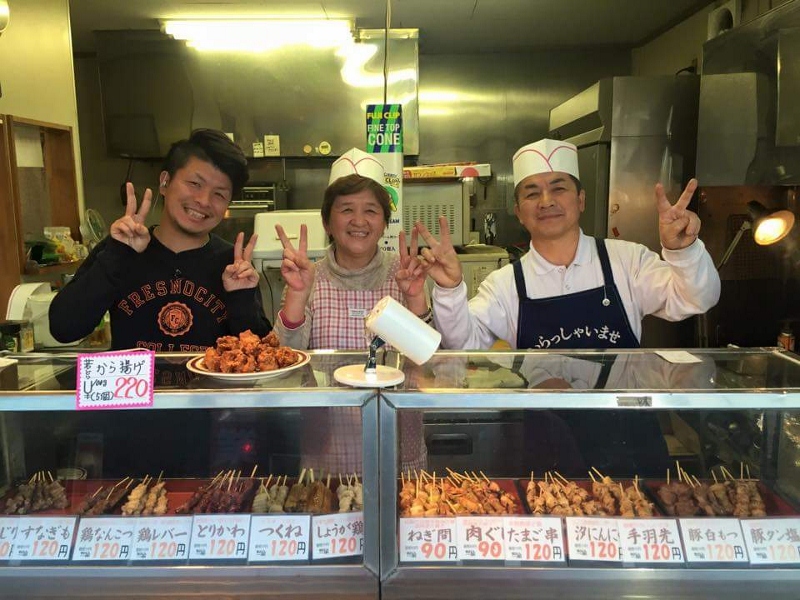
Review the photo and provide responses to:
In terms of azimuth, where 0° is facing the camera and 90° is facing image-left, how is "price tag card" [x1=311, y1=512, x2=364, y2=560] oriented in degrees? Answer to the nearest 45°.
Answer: approximately 0°

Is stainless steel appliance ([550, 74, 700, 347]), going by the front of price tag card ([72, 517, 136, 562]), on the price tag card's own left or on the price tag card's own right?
on the price tag card's own left

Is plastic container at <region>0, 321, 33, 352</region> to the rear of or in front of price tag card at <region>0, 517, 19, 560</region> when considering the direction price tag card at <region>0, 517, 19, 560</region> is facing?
to the rear

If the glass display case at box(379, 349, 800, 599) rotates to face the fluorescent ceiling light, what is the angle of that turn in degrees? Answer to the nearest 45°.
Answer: approximately 135° to its right

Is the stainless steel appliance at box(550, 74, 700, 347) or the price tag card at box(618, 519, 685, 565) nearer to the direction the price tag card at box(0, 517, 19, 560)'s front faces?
the price tag card

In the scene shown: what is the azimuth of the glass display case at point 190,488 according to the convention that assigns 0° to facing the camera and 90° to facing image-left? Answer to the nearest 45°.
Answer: approximately 0°

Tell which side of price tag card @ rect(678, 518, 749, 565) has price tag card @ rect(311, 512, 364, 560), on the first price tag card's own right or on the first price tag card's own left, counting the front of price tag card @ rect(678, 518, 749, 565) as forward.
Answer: on the first price tag card's own right

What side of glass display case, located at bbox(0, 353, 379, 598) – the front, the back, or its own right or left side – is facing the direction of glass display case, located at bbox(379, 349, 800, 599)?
left

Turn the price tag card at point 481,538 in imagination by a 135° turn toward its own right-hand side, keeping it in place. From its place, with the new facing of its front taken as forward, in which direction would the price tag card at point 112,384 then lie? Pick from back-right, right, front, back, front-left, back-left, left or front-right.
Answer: front-left

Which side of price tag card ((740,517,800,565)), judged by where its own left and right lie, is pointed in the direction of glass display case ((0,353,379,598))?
right
